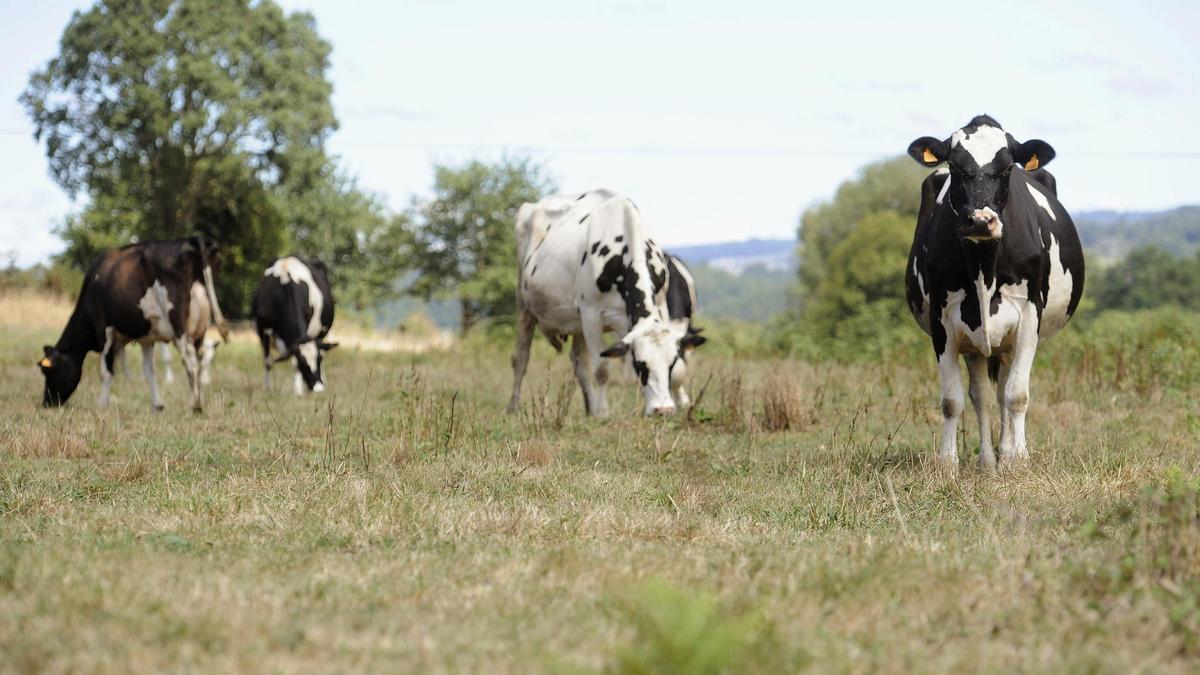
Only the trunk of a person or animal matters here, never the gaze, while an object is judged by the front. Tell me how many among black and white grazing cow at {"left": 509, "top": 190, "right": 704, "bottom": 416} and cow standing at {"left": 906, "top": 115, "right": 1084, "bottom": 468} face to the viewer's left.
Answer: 0

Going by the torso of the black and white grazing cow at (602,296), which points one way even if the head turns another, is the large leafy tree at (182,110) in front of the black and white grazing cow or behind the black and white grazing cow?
behind

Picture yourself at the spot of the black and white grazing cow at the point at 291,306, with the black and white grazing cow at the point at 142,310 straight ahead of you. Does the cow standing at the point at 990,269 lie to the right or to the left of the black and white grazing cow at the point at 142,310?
left

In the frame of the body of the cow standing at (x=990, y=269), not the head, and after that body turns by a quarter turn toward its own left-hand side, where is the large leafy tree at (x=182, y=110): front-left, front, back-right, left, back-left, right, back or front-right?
back-left

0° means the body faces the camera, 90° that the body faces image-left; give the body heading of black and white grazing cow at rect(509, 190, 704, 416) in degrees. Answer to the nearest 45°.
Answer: approximately 315°

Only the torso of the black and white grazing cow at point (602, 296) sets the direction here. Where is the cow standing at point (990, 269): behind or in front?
in front

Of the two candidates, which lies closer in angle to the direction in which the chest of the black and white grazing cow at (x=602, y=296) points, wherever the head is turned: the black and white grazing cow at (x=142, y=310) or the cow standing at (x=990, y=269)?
the cow standing

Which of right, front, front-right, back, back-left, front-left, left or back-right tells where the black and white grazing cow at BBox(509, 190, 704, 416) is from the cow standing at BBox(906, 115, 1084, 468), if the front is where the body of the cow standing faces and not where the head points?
back-right

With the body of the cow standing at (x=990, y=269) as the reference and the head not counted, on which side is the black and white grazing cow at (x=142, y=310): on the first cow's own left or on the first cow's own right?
on the first cow's own right
